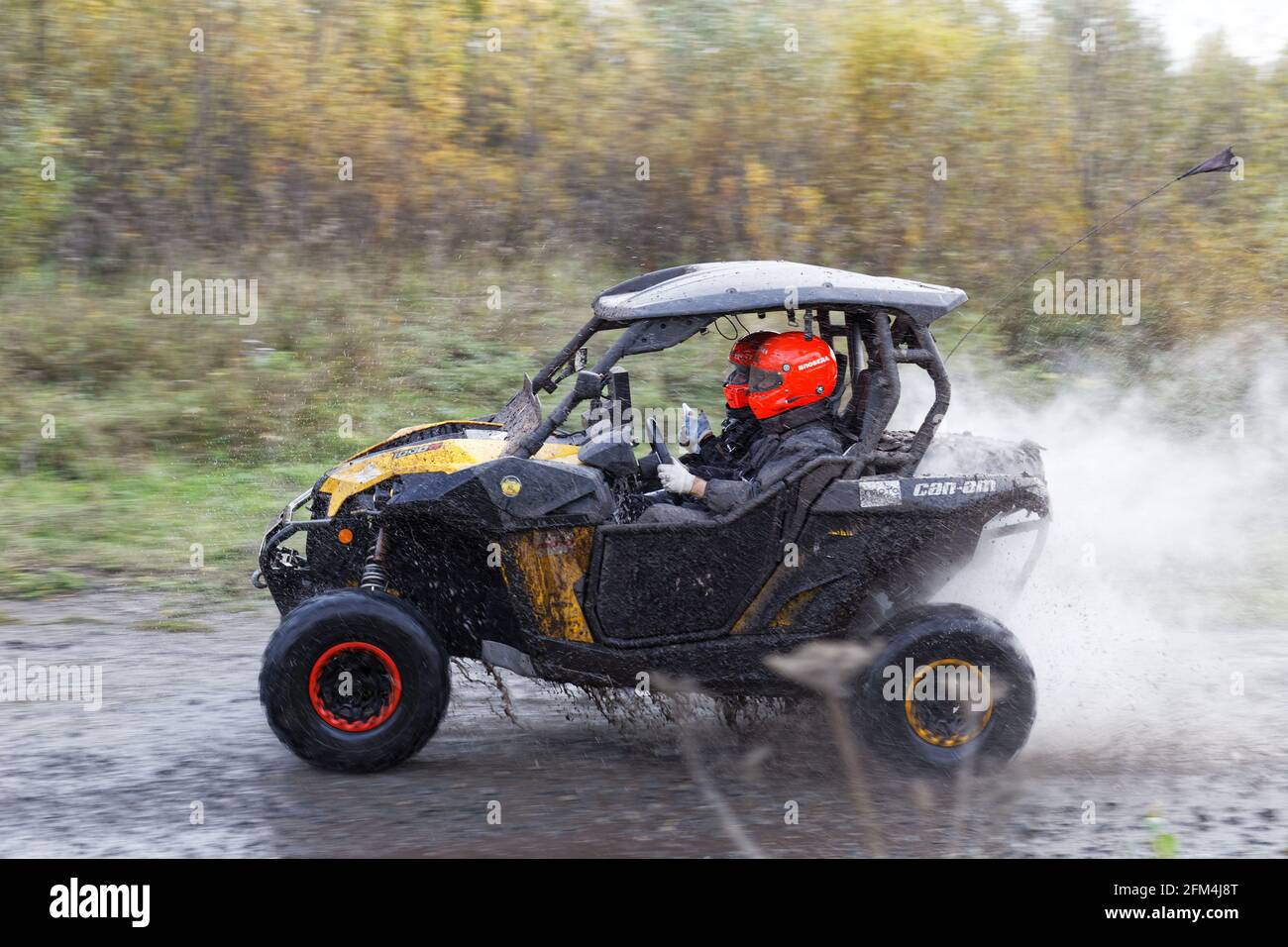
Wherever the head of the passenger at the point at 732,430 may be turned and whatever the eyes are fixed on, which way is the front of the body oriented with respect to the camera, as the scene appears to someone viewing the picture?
to the viewer's left

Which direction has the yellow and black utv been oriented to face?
to the viewer's left

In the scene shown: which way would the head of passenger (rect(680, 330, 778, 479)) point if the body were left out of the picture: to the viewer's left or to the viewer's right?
to the viewer's left

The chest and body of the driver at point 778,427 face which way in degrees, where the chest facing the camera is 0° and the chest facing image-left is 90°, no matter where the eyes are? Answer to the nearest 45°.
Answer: approximately 90°
